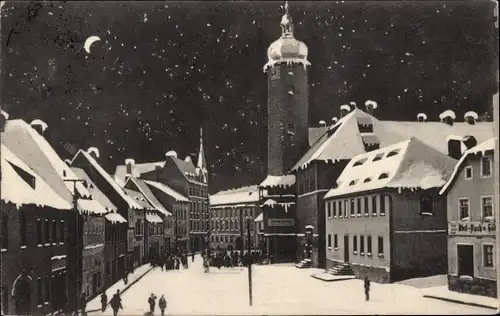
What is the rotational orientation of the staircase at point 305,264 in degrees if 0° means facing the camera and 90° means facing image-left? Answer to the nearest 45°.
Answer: approximately 45°

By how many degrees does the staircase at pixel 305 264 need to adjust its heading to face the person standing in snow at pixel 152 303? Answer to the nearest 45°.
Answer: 0° — it already faces them

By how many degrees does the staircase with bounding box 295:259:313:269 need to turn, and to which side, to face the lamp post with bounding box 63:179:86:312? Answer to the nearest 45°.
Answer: approximately 45° to its right

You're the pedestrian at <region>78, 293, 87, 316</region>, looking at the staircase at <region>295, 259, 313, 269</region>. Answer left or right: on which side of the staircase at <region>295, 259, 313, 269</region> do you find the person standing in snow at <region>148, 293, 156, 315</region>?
right

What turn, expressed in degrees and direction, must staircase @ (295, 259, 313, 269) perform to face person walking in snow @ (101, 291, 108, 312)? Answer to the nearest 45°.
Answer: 0° — it already faces them

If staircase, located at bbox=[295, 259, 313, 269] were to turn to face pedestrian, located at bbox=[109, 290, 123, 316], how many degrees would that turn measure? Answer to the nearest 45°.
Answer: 0° — it already faces them
